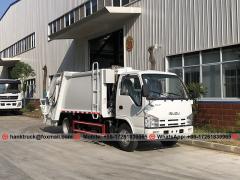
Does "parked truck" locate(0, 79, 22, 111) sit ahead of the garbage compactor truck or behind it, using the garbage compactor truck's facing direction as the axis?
behind

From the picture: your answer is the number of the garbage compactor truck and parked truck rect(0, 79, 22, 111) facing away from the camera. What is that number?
0

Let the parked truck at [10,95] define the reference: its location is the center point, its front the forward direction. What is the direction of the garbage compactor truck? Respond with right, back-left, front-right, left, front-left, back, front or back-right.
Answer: front

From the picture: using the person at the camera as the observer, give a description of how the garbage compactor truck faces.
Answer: facing the viewer and to the right of the viewer

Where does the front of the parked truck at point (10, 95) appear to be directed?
toward the camera
